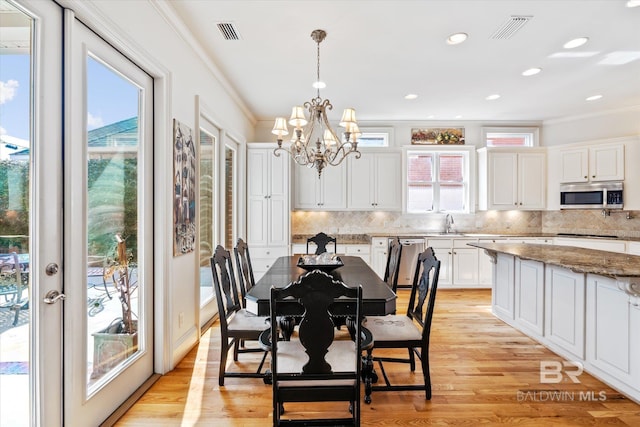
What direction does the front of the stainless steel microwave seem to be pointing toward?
toward the camera

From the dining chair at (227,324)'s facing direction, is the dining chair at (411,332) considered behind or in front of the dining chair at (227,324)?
in front

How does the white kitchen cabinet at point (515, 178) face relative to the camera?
toward the camera

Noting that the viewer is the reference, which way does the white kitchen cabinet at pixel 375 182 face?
facing the viewer

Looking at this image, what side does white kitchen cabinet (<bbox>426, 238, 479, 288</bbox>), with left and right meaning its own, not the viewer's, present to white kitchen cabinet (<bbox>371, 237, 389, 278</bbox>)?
right

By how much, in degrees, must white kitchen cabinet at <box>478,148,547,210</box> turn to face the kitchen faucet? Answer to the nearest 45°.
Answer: approximately 90° to its right

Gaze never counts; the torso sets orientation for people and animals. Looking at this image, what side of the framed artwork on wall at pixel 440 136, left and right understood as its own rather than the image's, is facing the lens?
front

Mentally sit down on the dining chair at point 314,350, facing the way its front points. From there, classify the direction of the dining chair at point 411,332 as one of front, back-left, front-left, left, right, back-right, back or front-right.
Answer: front-right

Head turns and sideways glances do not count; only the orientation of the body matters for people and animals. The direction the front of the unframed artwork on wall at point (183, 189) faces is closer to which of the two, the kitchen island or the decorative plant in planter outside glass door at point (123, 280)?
the kitchen island

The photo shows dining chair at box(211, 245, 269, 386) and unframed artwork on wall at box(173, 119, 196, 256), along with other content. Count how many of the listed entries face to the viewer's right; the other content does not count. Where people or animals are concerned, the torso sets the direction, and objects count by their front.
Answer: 2

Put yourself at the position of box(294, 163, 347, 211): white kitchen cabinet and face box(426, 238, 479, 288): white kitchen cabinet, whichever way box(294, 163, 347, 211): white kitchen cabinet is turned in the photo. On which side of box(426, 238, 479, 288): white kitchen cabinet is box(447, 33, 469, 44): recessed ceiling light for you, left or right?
right

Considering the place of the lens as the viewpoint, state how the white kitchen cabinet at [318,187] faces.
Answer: facing the viewer

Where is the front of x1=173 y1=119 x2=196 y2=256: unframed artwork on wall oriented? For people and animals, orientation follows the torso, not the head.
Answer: to the viewer's right

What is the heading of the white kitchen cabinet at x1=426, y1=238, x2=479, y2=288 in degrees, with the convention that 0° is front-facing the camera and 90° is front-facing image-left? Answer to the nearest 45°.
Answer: approximately 0°

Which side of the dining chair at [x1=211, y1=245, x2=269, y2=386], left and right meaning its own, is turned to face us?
right

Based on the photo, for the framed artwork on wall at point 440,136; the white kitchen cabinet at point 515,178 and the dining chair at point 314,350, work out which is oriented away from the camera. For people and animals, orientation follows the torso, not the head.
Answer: the dining chair

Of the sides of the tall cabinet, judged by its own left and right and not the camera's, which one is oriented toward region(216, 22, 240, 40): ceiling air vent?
front

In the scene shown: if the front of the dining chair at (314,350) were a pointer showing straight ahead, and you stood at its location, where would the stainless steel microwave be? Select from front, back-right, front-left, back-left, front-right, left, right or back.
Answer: front-right

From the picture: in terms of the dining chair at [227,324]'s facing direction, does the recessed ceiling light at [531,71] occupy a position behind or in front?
in front
